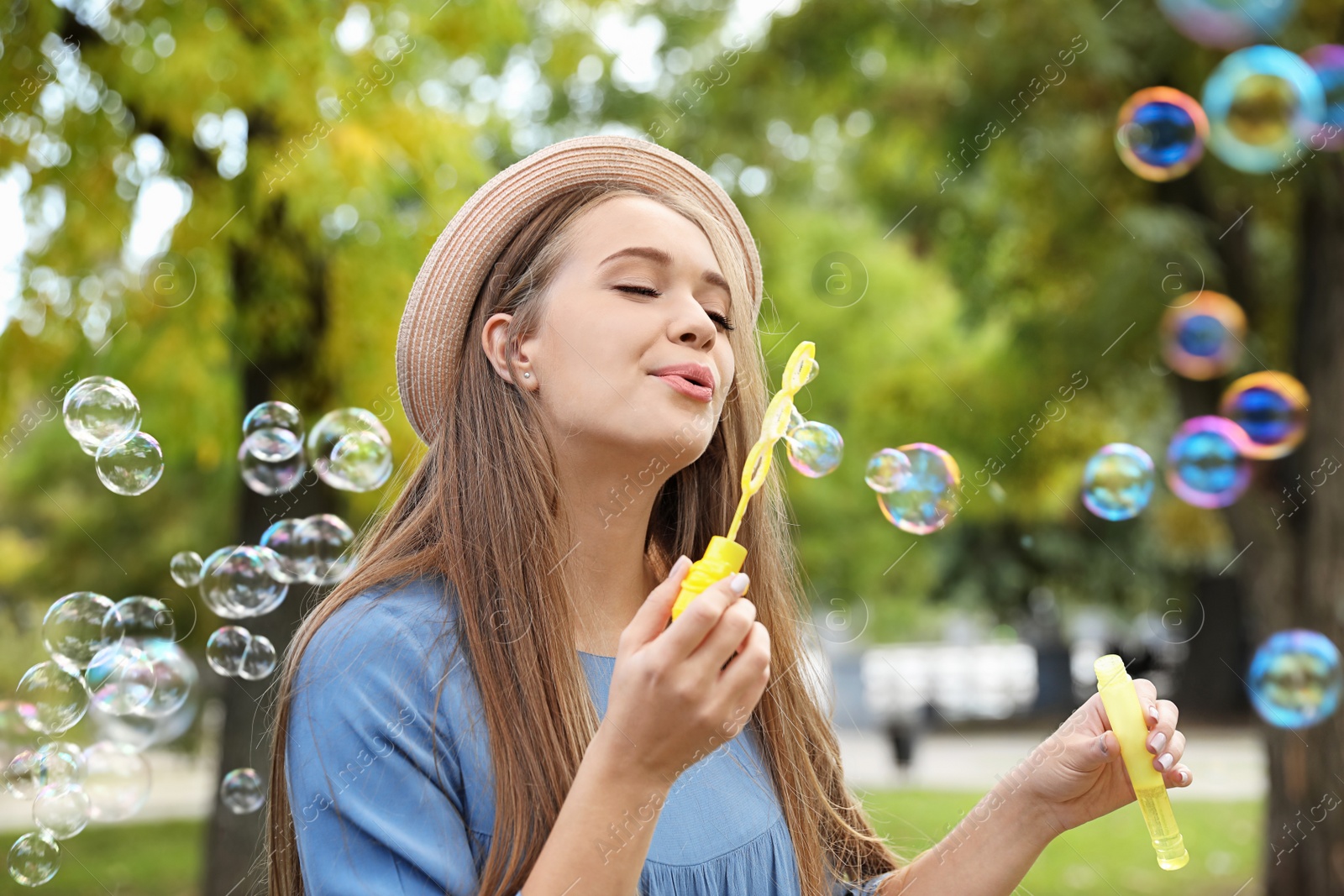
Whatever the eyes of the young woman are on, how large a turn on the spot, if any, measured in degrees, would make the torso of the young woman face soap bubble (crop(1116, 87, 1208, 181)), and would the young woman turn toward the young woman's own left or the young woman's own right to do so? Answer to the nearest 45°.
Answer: approximately 90° to the young woman's own left

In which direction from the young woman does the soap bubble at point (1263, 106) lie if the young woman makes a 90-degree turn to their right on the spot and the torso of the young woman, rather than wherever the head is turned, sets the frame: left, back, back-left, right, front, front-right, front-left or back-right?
back

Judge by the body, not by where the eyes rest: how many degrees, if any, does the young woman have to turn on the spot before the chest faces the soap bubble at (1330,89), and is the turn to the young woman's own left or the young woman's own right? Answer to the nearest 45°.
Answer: approximately 90° to the young woman's own left

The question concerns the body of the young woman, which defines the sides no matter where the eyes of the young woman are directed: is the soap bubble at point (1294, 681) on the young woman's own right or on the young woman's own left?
on the young woman's own left

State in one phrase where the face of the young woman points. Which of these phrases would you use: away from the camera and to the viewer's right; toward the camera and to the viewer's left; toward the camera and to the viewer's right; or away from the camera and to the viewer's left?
toward the camera and to the viewer's right

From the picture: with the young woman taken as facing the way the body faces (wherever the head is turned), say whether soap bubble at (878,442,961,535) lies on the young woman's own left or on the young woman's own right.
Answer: on the young woman's own left

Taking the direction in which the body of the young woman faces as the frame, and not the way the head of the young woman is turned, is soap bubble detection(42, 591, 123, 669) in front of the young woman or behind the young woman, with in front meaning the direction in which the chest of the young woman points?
behind

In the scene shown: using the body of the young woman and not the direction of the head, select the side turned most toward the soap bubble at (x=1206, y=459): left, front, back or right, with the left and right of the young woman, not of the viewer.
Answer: left

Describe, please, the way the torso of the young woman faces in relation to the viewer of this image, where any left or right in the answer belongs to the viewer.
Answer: facing the viewer and to the right of the viewer
